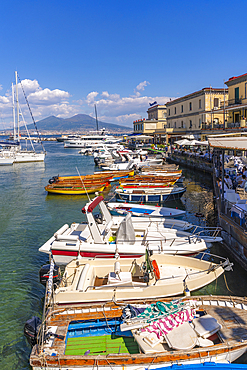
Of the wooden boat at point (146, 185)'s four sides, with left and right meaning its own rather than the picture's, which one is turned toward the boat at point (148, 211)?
right

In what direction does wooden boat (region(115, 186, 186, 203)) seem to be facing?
to the viewer's right

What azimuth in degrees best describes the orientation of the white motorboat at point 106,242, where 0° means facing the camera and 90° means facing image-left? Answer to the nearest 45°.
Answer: approximately 270°

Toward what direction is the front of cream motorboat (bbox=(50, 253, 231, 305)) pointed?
to the viewer's right

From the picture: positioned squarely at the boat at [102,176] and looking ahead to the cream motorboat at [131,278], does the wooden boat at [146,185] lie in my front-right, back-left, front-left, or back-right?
front-left

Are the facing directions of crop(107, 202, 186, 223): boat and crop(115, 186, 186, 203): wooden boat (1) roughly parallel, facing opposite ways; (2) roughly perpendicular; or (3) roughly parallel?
roughly parallel

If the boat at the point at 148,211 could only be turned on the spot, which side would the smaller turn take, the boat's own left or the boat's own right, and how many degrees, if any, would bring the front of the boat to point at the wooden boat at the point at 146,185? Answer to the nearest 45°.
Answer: approximately 90° to the boat's own left

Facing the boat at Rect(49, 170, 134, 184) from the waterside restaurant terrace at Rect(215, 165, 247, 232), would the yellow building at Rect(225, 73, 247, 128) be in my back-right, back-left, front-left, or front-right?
front-right

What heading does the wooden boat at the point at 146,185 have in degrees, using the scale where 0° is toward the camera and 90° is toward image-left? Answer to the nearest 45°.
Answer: approximately 270°
